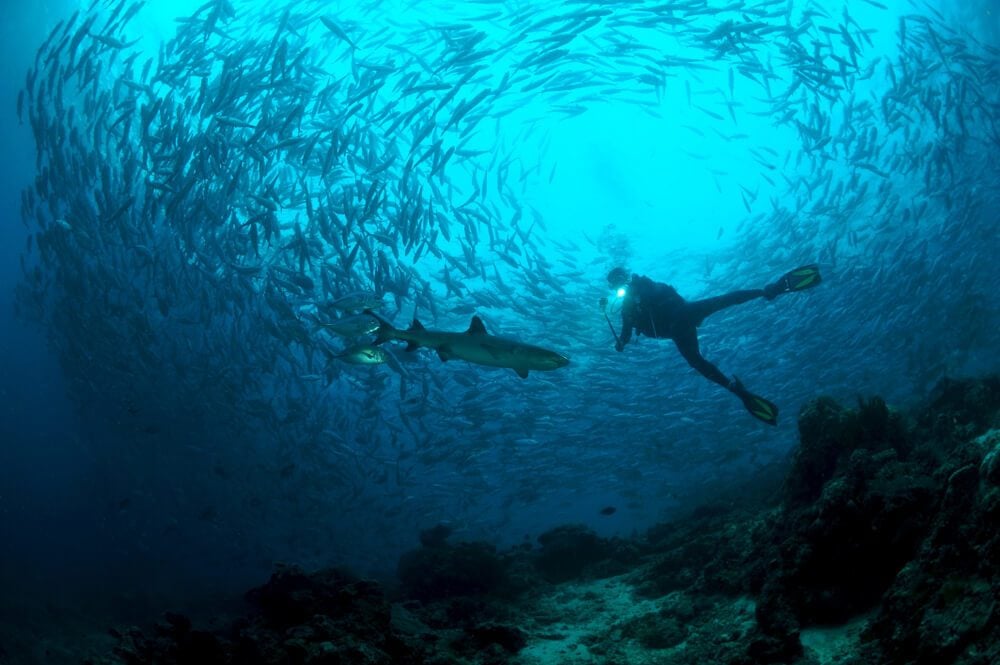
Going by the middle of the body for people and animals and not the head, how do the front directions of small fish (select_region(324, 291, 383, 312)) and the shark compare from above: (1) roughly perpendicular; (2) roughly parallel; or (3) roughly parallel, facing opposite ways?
roughly parallel

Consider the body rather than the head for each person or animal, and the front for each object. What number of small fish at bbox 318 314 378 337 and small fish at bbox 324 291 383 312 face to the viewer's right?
2

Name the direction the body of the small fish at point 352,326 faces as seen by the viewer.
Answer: to the viewer's right

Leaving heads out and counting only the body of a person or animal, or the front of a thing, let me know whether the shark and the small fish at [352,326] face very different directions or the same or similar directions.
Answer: same or similar directions

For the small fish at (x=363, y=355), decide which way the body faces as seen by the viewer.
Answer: to the viewer's right

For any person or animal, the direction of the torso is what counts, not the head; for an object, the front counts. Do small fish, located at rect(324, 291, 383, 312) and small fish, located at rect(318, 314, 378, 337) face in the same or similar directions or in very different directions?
same or similar directions

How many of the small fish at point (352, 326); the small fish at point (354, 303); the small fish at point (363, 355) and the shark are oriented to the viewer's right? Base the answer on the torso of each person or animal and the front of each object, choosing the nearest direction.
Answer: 4

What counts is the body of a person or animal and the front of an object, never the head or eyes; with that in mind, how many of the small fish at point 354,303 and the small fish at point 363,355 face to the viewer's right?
2

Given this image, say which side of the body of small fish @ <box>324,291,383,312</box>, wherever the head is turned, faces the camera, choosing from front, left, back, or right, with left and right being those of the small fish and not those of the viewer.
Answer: right

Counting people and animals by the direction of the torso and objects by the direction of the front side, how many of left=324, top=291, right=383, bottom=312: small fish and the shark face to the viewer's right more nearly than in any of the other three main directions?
2

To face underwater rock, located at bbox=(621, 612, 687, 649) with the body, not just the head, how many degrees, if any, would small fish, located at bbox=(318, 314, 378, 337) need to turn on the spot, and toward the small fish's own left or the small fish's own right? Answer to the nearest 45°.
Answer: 0° — it already faces it
